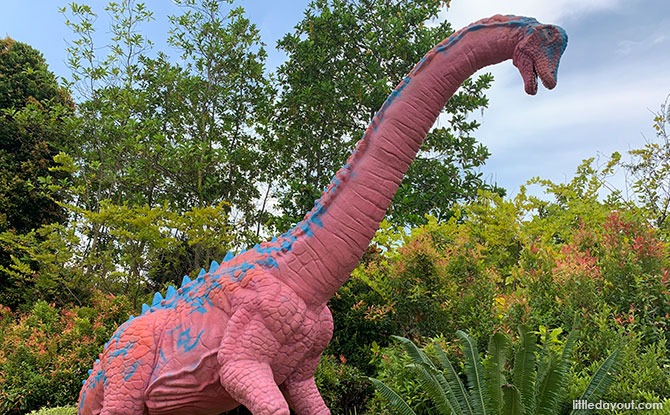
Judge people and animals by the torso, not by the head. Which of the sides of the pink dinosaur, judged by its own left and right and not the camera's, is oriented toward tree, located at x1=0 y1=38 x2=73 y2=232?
back

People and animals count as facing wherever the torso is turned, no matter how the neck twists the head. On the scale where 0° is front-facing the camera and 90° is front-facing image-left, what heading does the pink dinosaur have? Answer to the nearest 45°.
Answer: approximately 315°

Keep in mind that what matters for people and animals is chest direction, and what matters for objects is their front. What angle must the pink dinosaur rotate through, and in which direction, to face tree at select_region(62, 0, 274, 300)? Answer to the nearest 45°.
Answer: approximately 180°

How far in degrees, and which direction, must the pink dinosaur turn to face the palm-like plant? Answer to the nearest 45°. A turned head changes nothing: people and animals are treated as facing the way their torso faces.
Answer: approximately 45° to its left

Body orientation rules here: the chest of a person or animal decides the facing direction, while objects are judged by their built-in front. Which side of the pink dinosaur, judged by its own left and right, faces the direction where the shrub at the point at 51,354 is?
back
